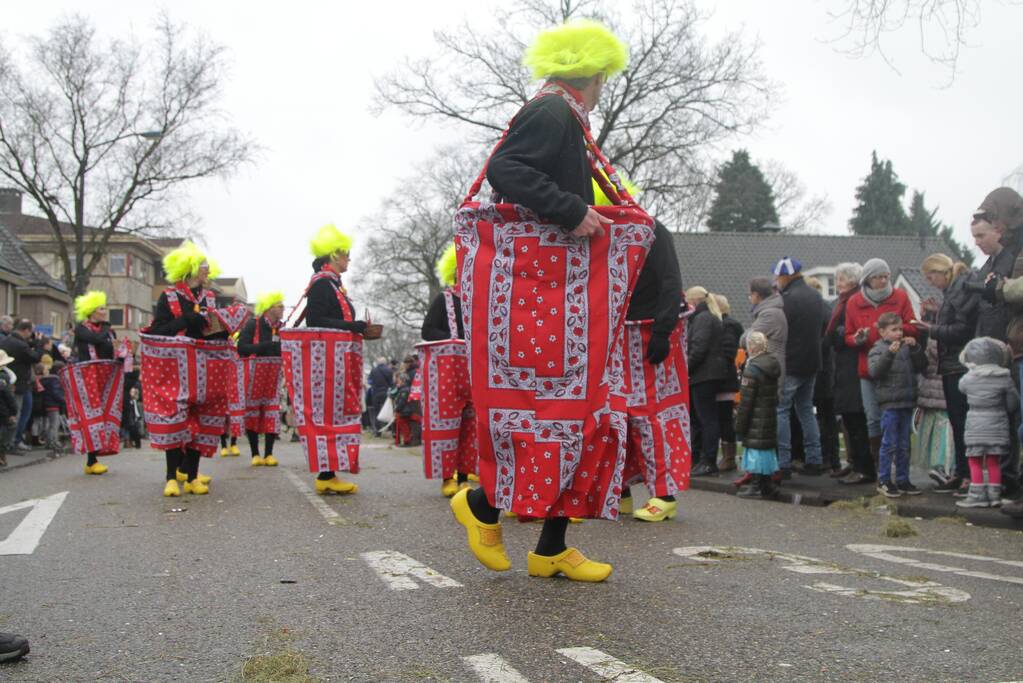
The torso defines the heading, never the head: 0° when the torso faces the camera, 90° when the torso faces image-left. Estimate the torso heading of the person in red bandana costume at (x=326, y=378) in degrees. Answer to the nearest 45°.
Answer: approximately 270°

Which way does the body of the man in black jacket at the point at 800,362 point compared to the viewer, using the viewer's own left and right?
facing away from the viewer and to the left of the viewer

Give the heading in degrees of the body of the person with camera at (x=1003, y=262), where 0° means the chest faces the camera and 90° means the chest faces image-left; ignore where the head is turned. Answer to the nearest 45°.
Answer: approximately 90°

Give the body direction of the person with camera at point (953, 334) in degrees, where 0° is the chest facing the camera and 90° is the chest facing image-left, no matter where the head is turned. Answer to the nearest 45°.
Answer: approximately 90°

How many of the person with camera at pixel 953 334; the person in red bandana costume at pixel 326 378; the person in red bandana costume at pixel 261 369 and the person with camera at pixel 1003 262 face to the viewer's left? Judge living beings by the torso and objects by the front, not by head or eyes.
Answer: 2
